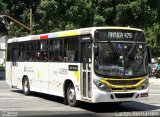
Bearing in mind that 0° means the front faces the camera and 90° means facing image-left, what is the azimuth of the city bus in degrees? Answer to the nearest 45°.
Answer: approximately 315°
